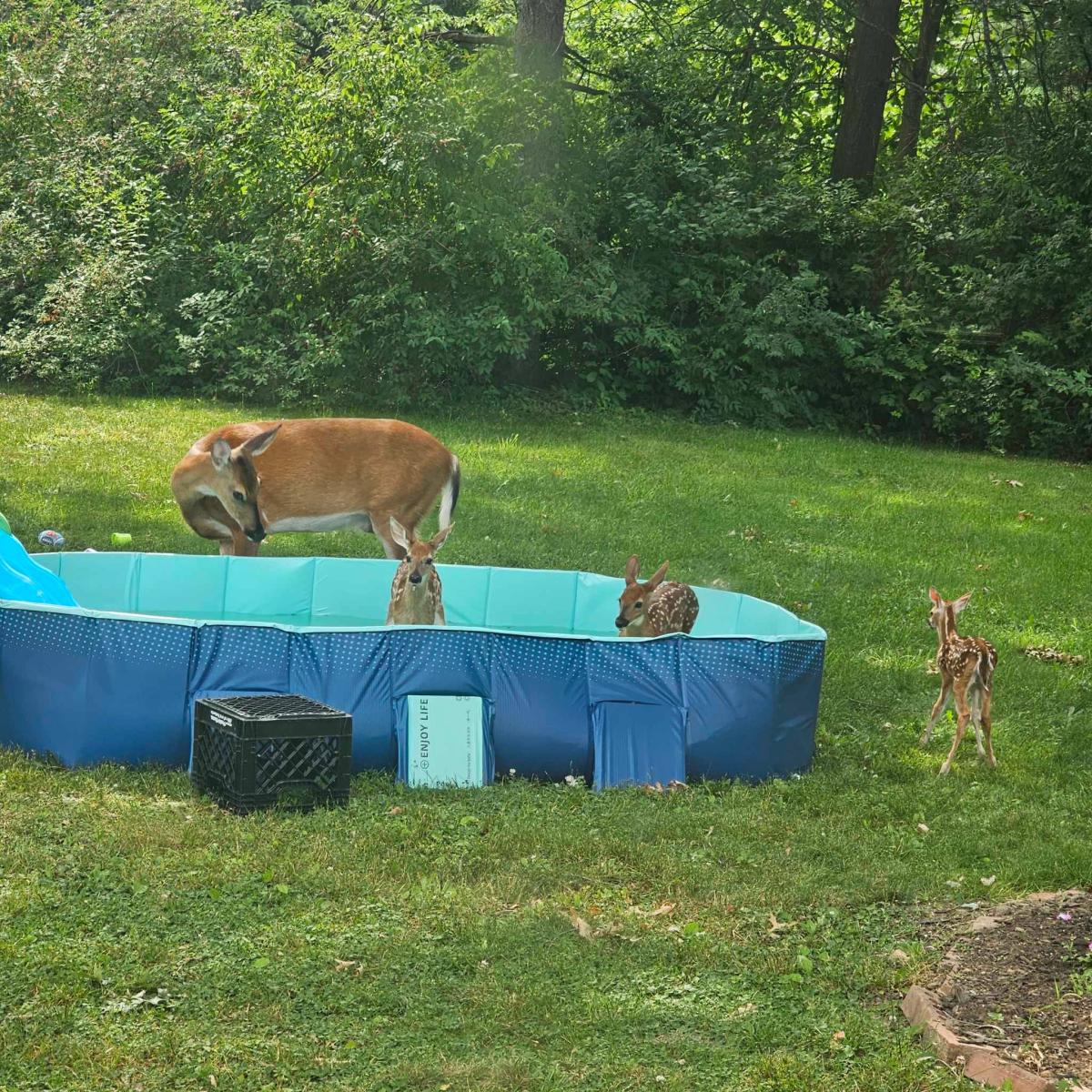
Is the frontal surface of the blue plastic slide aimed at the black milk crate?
no

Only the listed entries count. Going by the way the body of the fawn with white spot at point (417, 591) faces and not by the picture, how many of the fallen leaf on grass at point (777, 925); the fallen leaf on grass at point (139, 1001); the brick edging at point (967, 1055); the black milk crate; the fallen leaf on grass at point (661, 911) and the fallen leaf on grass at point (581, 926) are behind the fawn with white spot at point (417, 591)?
0

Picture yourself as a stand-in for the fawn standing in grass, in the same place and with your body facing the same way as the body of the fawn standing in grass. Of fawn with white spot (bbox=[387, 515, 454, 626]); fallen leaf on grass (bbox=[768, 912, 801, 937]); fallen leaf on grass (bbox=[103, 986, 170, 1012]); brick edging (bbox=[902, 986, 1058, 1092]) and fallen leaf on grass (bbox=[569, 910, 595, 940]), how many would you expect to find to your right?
0

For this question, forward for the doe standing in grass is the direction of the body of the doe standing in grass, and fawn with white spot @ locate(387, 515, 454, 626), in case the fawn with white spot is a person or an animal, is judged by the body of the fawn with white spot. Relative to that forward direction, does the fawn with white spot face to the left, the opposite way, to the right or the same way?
to the left

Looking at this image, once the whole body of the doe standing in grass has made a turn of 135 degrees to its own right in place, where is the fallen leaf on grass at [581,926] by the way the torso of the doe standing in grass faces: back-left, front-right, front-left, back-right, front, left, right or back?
back-right

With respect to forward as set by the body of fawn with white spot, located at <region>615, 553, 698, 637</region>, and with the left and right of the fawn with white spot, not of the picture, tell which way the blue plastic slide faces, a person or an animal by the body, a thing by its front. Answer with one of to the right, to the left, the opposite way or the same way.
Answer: the opposite way

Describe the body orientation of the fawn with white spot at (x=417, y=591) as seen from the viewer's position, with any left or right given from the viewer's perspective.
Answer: facing the viewer

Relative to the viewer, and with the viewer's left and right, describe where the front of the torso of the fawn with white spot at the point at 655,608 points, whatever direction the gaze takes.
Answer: facing the viewer and to the left of the viewer

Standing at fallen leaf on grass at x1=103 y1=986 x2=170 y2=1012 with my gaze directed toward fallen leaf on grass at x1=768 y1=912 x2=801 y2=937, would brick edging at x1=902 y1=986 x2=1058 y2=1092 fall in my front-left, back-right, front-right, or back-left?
front-right

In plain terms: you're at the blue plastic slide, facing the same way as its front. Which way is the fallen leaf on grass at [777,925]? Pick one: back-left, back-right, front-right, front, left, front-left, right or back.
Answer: front-right

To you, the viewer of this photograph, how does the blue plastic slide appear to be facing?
facing to the right of the viewer

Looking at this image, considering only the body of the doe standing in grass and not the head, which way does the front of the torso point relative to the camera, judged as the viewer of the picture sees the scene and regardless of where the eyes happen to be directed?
to the viewer's left

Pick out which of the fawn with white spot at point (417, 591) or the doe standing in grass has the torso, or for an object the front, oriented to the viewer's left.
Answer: the doe standing in grass

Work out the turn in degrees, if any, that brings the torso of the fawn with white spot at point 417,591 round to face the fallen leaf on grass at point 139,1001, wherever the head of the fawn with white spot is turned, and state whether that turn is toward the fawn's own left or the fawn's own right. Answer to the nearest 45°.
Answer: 0° — it already faces it
